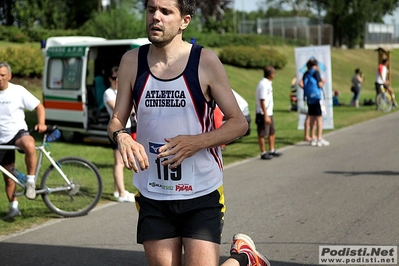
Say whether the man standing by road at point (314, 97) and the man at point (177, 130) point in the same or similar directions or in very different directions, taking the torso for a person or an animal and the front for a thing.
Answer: very different directions

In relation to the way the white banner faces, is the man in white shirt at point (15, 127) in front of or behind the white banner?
in front

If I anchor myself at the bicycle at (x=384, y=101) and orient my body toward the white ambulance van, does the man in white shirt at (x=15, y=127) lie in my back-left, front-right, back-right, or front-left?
front-left

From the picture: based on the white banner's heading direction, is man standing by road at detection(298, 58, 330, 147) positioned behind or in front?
in front

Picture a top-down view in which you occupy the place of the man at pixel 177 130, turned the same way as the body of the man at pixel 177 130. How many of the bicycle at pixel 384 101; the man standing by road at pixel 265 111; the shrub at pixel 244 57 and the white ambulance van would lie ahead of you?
0

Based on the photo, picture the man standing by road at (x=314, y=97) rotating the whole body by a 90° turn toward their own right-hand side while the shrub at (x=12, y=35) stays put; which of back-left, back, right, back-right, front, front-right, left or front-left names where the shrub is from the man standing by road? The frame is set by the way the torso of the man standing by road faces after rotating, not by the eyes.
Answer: back

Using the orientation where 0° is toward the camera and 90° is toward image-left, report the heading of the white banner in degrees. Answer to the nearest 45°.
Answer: approximately 0°

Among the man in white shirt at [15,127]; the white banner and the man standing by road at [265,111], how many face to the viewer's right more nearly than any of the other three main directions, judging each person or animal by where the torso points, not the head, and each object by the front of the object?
1

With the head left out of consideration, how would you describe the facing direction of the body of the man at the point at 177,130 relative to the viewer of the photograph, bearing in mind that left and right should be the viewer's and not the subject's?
facing the viewer and to the left of the viewer

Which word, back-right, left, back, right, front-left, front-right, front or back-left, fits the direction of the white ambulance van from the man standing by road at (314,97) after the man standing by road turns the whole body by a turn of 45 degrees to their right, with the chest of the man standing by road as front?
back
